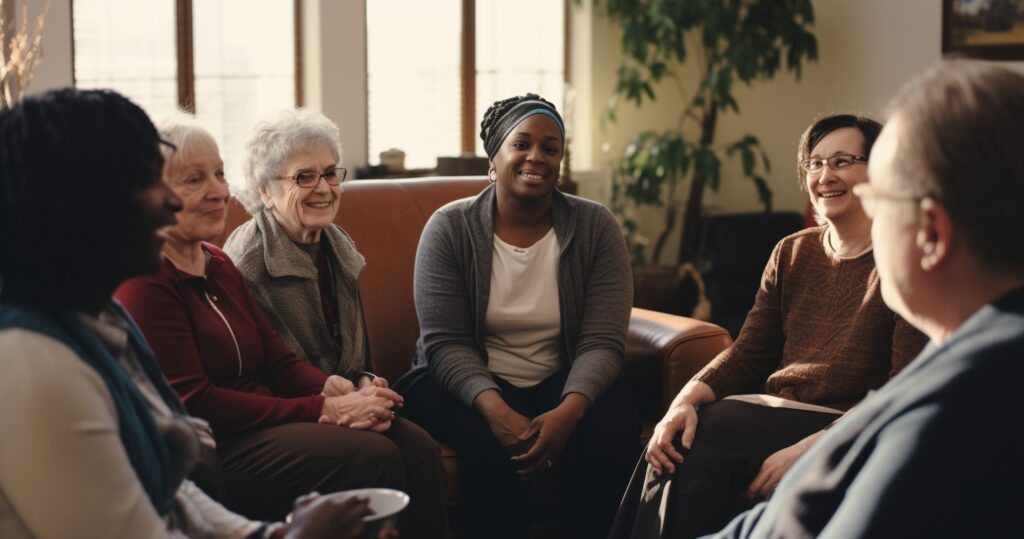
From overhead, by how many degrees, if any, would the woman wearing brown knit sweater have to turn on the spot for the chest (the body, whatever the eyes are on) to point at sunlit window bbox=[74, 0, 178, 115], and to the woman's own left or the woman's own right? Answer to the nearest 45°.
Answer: approximately 90° to the woman's own right

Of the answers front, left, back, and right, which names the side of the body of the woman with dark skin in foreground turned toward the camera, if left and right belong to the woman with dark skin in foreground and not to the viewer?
right

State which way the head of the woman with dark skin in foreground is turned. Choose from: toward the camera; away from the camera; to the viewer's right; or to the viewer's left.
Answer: to the viewer's right

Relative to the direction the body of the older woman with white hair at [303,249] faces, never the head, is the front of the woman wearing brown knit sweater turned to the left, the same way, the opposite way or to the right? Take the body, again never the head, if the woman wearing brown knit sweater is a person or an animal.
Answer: to the right

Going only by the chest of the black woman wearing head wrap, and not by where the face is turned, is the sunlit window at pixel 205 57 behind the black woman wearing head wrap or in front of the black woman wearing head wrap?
behind

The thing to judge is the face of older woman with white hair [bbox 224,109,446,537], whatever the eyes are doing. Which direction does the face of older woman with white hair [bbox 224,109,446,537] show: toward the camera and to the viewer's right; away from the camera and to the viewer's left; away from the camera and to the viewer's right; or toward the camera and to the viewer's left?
toward the camera and to the viewer's right

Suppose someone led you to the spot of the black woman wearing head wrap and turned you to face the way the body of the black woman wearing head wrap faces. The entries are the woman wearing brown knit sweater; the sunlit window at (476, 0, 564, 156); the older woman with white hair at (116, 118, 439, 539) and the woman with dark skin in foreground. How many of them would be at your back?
1

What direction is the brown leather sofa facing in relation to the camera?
toward the camera

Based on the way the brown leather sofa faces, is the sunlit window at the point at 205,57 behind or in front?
behind

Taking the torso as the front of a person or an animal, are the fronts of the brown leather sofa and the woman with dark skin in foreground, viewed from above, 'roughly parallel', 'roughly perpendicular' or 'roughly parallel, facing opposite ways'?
roughly perpendicular

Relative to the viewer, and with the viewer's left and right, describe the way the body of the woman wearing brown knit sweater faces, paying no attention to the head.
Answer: facing the viewer and to the left of the viewer

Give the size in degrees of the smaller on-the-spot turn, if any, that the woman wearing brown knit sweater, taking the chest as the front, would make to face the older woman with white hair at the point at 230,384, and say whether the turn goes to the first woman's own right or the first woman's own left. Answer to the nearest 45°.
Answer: approximately 45° to the first woman's own right

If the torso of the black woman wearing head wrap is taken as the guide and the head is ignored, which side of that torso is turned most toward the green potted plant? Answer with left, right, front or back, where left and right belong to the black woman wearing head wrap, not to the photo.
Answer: back

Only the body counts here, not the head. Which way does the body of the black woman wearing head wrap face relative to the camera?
toward the camera
